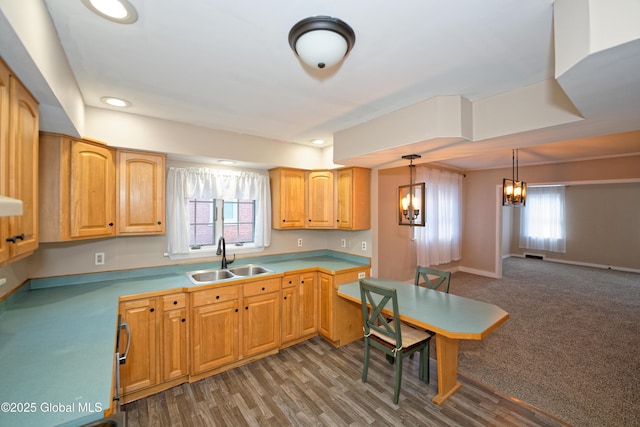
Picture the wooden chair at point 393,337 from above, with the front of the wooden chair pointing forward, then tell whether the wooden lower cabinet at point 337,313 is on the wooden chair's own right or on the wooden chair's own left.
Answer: on the wooden chair's own left

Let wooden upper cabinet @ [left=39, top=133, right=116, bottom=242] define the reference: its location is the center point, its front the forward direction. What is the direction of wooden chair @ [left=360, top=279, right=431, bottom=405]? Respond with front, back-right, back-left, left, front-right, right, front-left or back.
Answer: front

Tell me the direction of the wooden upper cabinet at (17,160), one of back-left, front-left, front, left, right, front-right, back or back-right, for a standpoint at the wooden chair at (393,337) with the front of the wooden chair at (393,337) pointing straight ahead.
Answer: back

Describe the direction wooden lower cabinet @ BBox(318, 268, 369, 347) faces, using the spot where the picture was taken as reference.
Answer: facing the viewer and to the left of the viewer

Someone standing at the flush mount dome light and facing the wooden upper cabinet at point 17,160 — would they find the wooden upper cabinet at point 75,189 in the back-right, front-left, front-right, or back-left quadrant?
front-right

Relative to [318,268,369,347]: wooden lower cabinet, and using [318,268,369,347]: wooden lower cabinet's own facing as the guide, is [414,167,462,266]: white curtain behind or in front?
behind

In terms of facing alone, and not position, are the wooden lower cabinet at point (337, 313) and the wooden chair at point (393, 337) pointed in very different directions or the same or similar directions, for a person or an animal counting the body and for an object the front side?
very different directions

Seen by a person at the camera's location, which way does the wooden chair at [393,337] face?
facing away from the viewer and to the right of the viewer

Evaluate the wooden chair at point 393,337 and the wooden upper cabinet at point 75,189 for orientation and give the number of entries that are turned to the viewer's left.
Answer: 0

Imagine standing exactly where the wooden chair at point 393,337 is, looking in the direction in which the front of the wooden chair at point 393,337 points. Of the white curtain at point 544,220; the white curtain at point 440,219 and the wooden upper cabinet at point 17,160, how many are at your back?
1

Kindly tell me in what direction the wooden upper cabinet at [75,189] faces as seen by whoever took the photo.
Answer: facing the viewer and to the right of the viewer

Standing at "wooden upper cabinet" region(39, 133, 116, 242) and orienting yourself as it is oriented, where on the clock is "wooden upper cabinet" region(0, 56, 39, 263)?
"wooden upper cabinet" region(0, 56, 39, 263) is roughly at 2 o'clock from "wooden upper cabinet" region(39, 133, 116, 242).
